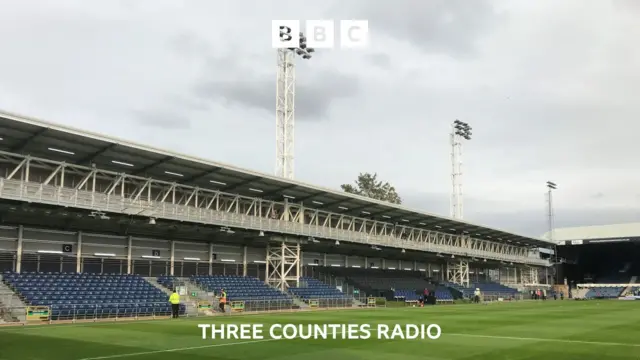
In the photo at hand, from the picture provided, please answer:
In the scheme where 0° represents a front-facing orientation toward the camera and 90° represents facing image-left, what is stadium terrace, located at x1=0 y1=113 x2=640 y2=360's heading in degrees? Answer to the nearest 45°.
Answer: approximately 315°
